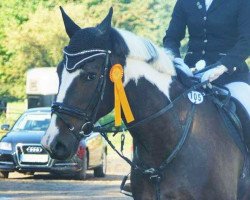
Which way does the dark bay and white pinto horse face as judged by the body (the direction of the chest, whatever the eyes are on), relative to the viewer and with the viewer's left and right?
facing the viewer and to the left of the viewer

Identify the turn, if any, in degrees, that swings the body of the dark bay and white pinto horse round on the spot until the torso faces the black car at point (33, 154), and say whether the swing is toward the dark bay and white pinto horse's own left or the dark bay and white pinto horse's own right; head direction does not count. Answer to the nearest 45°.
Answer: approximately 135° to the dark bay and white pinto horse's own right

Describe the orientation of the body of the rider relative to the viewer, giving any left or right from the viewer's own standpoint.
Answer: facing the viewer
